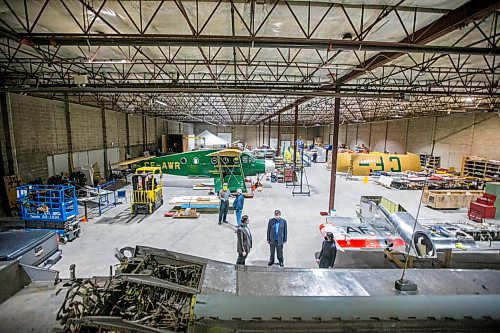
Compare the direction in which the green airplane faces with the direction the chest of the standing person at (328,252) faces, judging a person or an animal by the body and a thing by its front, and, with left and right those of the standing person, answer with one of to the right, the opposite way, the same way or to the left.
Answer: the opposite way

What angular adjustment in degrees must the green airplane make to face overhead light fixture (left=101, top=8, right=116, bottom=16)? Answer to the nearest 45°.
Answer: approximately 135° to its right

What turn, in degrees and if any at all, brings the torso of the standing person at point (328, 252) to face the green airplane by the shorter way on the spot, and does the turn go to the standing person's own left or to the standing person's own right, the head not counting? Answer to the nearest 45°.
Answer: approximately 90° to the standing person's own right

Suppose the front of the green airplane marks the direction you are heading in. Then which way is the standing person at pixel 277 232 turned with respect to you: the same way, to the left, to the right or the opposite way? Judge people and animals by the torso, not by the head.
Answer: to the right

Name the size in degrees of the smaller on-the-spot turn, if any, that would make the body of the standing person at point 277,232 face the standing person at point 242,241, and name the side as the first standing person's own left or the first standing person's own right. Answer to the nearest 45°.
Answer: approximately 90° to the first standing person's own right

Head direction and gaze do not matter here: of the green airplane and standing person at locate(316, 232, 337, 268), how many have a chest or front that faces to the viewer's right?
1

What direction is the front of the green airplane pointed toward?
to the viewer's right

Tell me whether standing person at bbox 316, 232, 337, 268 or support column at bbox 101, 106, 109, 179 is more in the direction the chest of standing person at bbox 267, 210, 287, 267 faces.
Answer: the standing person

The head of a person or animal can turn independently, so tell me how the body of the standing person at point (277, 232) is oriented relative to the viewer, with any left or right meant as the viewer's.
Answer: facing the viewer

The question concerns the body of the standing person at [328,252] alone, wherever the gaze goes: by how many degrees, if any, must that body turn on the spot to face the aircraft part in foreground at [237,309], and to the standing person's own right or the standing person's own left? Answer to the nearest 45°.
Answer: approximately 45° to the standing person's own left

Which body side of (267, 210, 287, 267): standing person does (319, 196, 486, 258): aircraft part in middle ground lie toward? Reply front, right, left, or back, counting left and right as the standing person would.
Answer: left

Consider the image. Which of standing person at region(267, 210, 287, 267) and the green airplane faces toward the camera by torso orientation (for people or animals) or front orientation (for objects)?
the standing person

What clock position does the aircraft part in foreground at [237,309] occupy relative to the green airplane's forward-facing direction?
The aircraft part in foreground is roughly at 3 o'clock from the green airplane.

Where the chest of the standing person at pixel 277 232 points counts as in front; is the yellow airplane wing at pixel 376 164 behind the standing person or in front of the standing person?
behind

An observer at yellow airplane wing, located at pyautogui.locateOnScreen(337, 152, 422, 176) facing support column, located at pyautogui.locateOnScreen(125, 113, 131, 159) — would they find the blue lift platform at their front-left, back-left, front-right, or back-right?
front-left

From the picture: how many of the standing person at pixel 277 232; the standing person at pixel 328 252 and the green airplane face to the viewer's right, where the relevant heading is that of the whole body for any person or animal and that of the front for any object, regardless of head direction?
1

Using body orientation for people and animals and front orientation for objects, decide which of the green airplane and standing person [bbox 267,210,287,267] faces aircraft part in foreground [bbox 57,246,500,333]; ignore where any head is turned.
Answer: the standing person
